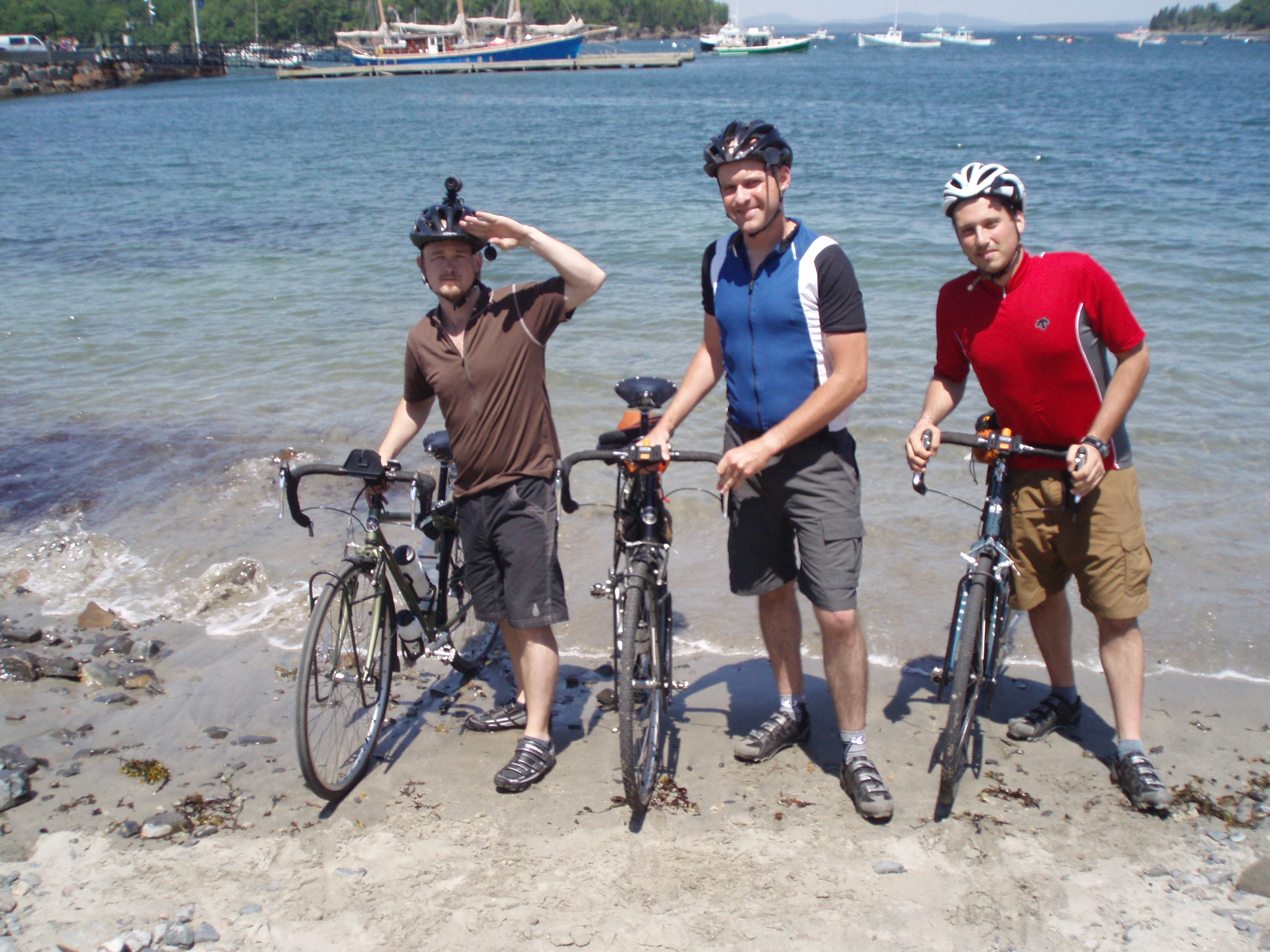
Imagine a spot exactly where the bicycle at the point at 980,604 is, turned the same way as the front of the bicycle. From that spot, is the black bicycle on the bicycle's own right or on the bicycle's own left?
on the bicycle's own right

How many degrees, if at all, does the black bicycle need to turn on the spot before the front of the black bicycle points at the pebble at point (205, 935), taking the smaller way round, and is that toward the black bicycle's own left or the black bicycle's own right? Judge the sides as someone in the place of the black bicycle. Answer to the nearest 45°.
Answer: approximately 45° to the black bicycle's own right

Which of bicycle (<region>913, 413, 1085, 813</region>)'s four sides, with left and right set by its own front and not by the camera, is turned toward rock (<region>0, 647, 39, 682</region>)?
right

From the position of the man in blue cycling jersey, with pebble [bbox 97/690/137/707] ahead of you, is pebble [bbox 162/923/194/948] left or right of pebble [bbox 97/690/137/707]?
left

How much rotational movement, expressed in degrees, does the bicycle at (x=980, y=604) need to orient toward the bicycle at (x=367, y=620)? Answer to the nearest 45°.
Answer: approximately 90° to its right

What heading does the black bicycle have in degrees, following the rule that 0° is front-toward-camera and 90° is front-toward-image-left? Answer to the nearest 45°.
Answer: approximately 0°
